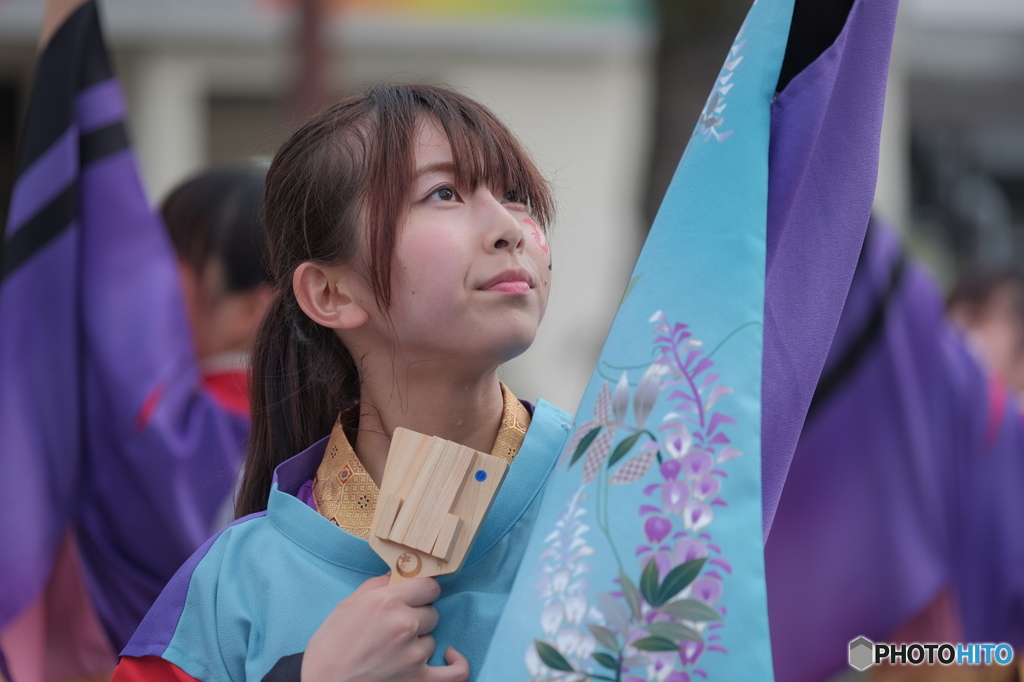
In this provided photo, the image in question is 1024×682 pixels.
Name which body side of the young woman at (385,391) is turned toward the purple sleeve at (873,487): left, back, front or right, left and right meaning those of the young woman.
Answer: left

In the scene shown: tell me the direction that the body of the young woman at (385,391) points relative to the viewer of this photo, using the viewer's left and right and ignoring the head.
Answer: facing the viewer and to the right of the viewer

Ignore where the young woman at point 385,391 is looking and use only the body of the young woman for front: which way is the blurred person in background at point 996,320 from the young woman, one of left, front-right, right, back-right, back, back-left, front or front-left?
left

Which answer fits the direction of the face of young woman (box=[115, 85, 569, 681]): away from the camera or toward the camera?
toward the camera

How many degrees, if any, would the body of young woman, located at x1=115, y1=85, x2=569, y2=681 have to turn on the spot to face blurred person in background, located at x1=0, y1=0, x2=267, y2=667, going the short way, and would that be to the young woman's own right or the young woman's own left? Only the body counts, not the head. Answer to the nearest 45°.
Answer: approximately 180°
